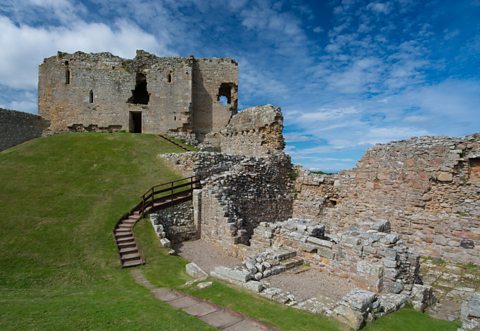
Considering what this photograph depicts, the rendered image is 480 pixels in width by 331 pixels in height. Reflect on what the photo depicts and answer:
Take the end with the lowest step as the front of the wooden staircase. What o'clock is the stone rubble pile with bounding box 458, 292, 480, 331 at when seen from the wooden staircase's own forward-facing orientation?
The stone rubble pile is roughly at 11 o'clock from the wooden staircase.

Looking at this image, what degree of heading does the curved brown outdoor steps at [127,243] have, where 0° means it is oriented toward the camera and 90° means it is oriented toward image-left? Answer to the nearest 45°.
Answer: approximately 0°

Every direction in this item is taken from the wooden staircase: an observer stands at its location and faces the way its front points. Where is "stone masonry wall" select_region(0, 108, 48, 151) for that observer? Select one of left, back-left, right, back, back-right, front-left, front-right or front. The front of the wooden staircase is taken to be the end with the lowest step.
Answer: back-right

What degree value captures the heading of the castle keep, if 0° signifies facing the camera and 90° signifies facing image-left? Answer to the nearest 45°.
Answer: approximately 0°

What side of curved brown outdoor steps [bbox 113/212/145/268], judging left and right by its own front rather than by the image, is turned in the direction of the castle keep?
back

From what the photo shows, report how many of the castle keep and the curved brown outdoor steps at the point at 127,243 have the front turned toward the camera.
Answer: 2

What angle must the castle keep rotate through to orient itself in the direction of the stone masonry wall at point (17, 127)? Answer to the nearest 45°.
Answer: approximately 90° to its right

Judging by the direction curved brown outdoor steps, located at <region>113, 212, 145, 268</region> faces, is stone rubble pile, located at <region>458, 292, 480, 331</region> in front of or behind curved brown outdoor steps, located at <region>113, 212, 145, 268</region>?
in front

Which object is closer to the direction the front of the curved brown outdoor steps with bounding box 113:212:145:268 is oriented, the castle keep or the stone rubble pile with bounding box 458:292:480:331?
the stone rubble pile
